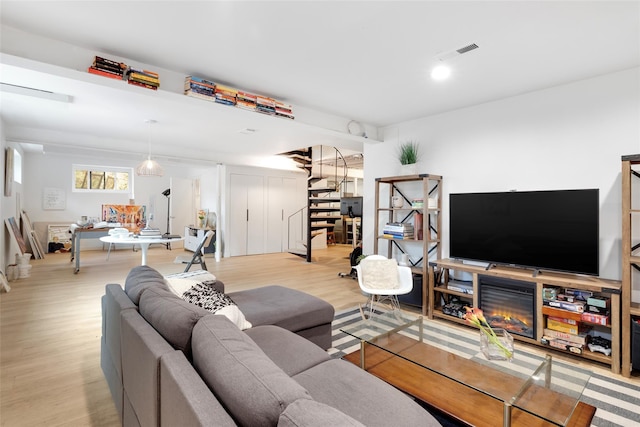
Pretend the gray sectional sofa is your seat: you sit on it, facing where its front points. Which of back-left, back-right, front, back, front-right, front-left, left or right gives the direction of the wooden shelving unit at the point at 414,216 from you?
front

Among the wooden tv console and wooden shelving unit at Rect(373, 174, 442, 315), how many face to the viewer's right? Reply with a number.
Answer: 0

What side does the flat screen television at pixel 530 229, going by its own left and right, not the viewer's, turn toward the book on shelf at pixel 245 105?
front

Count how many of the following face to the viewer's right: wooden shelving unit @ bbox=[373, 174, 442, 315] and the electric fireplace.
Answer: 0

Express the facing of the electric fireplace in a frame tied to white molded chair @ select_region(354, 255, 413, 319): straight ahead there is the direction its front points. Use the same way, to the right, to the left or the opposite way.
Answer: to the right

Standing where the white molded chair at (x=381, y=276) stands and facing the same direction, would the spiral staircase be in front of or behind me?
behind

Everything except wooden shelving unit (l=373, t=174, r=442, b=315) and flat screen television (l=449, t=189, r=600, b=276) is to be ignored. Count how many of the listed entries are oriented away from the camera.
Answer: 0

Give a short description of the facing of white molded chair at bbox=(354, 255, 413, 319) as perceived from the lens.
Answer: facing the viewer and to the right of the viewer

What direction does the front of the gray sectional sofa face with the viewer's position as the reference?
facing away from the viewer and to the right of the viewer

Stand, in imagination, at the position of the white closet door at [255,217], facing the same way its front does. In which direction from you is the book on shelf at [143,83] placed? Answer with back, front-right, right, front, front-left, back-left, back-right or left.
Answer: front-right

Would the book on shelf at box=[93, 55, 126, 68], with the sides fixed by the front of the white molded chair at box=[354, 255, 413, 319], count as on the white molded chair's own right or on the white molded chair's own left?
on the white molded chair's own right

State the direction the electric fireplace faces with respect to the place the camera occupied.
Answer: facing the viewer and to the left of the viewer

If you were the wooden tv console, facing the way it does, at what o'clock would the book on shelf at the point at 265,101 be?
The book on shelf is roughly at 1 o'clock from the wooden tv console.

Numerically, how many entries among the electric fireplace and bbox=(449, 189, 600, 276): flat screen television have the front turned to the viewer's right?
0
